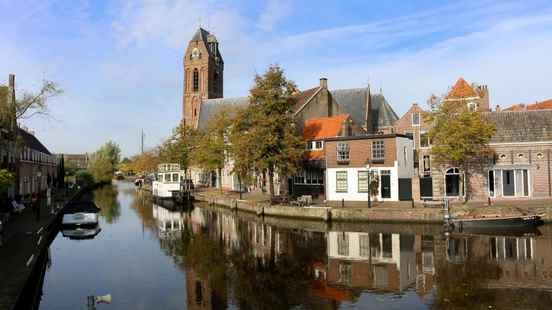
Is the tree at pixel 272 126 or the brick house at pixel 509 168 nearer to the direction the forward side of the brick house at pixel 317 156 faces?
the tree

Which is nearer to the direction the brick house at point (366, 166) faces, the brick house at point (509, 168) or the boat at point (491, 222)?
the boat

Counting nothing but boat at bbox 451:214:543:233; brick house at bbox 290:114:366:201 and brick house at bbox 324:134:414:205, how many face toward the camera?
2

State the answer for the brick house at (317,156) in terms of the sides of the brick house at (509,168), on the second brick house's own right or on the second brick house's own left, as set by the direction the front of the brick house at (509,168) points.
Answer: on the second brick house's own right

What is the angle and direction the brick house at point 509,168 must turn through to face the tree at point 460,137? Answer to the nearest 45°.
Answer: approximately 45° to its right

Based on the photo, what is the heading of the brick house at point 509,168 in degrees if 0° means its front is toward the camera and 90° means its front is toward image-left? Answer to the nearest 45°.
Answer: approximately 0°

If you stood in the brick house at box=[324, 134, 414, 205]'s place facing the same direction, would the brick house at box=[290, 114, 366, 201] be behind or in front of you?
behind
